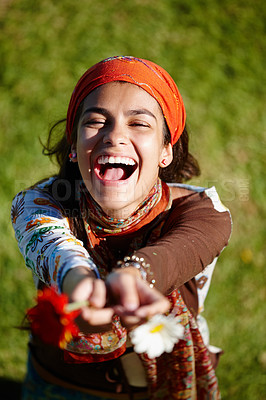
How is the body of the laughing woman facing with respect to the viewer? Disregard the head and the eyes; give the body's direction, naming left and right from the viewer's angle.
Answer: facing the viewer
